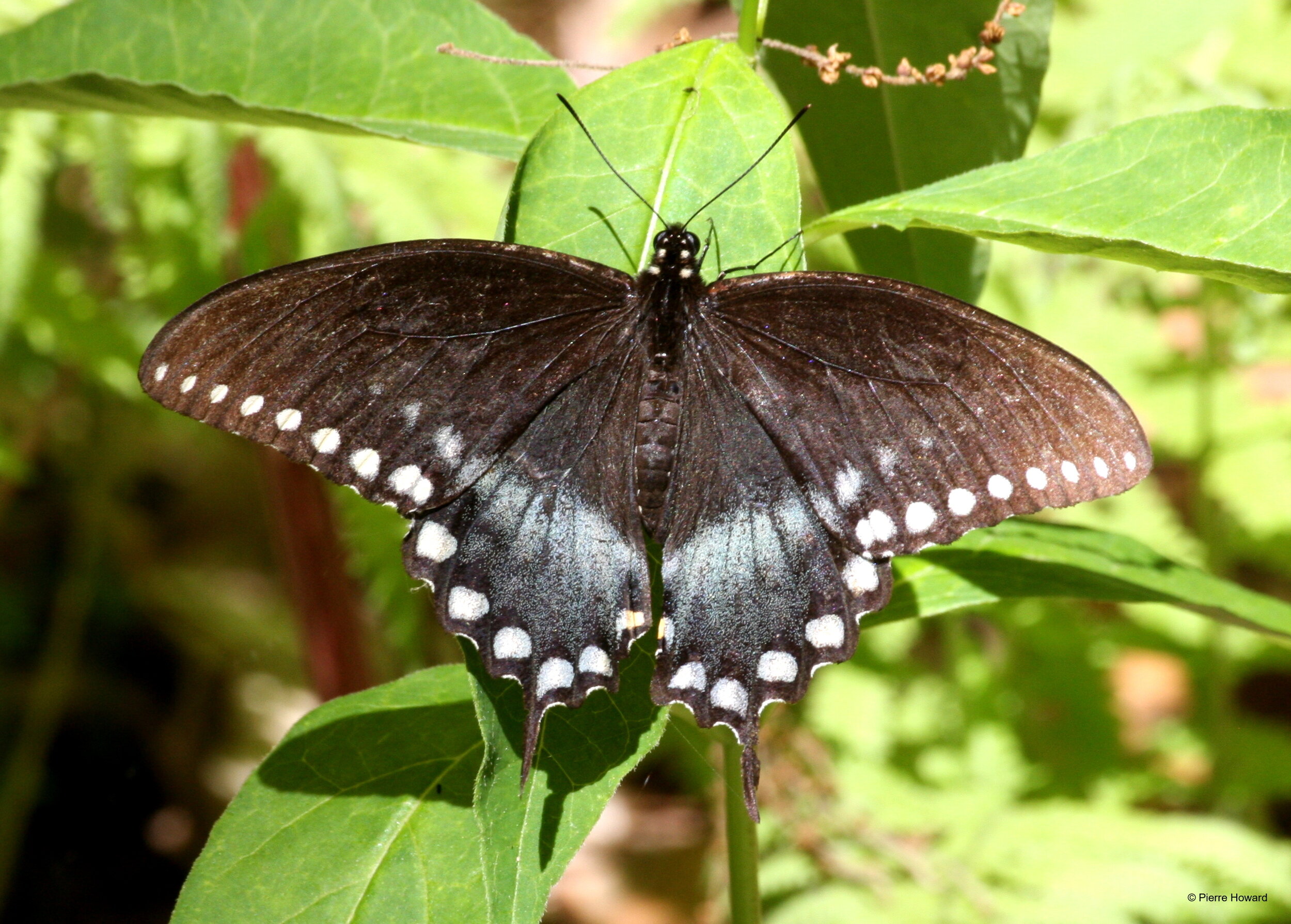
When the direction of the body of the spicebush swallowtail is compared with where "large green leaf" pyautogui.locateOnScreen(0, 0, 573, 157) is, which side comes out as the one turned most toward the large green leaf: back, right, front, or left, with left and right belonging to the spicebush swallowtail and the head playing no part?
left

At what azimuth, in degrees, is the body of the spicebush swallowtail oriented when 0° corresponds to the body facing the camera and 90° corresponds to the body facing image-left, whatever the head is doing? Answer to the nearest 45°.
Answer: approximately 180°
